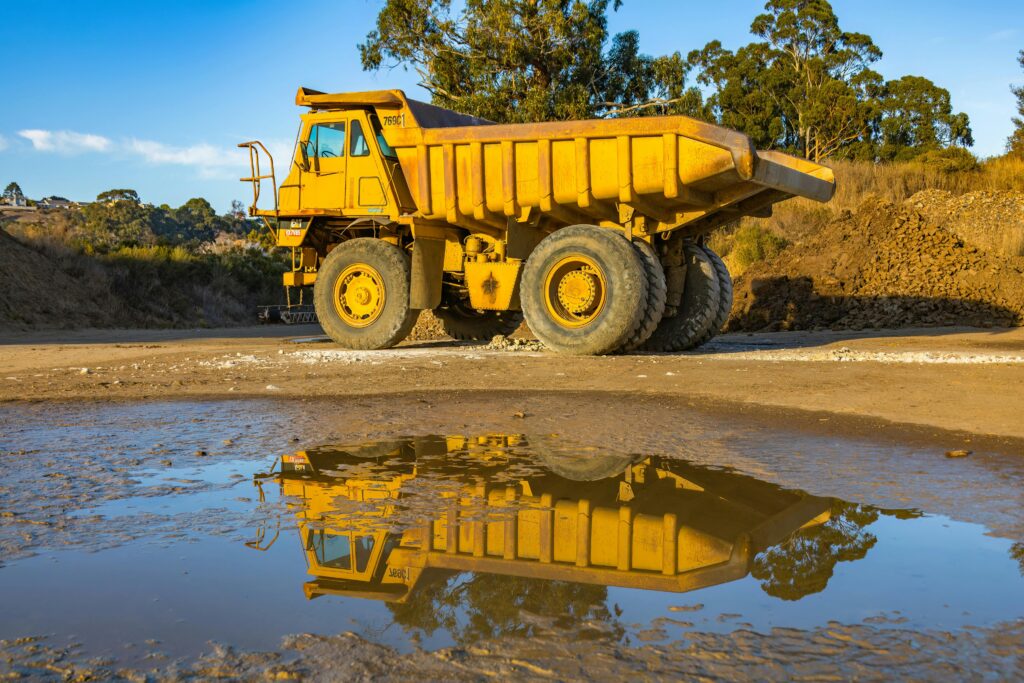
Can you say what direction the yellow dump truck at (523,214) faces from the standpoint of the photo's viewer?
facing away from the viewer and to the left of the viewer

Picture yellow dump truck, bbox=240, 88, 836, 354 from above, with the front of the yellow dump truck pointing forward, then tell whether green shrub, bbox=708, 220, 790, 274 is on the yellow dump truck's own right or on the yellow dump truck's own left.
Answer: on the yellow dump truck's own right

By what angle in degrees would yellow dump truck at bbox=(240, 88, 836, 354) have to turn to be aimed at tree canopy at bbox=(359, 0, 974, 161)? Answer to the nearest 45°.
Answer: approximately 45° to its right

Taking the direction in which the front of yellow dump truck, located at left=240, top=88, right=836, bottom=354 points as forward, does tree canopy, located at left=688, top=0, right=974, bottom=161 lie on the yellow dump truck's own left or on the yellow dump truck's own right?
on the yellow dump truck's own right

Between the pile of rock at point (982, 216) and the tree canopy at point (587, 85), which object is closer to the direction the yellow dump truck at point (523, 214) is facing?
the tree canopy

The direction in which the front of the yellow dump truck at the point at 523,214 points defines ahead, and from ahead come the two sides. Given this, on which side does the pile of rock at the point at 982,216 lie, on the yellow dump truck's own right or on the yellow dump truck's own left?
on the yellow dump truck's own right

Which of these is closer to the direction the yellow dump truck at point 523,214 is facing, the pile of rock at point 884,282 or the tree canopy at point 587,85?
the tree canopy
